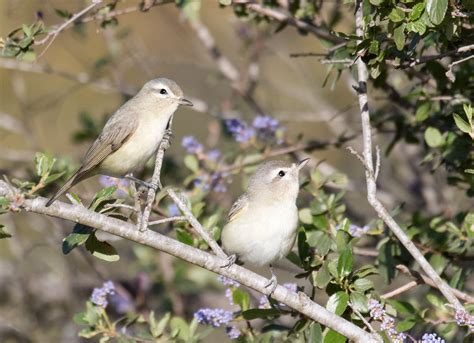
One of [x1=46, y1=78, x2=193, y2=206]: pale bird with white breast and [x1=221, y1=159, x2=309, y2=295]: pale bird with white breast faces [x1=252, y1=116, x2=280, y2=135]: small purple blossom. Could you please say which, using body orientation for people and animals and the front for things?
[x1=46, y1=78, x2=193, y2=206]: pale bird with white breast

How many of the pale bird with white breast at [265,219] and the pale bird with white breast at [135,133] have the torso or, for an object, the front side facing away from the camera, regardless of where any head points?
0

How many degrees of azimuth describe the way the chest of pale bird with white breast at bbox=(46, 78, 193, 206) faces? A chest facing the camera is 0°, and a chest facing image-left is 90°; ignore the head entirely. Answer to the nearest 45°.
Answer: approximately 270°

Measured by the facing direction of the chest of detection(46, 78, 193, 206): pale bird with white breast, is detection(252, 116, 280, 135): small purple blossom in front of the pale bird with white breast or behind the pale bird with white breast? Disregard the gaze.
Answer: in front

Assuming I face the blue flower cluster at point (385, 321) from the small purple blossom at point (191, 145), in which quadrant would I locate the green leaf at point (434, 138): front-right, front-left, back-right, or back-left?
front-left

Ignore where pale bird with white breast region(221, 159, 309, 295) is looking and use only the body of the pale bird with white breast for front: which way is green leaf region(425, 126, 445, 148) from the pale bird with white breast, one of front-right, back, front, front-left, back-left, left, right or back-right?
front-left

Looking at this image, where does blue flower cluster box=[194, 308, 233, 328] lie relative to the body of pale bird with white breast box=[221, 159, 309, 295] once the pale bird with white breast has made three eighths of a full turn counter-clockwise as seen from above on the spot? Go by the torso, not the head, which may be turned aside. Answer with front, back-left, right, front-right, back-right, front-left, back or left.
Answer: back-left

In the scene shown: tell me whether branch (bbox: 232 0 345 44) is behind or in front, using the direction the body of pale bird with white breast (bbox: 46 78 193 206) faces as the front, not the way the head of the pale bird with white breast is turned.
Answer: in front

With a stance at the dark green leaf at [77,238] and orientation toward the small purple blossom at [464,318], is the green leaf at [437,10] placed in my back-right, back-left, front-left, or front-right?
front-left
